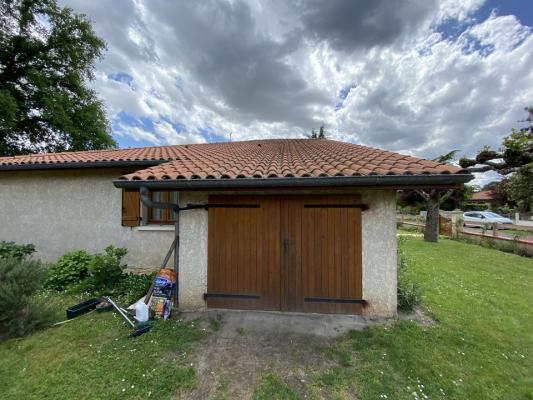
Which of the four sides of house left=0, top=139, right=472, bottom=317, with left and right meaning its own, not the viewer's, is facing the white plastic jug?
front

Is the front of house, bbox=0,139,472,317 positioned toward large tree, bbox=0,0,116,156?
no

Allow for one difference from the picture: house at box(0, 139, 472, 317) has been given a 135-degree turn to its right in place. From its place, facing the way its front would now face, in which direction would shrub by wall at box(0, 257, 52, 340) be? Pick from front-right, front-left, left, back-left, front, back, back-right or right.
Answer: front-left

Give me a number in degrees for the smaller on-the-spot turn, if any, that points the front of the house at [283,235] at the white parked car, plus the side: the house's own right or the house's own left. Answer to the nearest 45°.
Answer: approximately 135° to the house's own left

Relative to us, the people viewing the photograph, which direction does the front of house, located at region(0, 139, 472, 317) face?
facing the viewer

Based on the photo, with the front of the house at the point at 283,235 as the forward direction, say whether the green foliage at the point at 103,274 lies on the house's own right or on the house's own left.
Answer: on the house's own right
